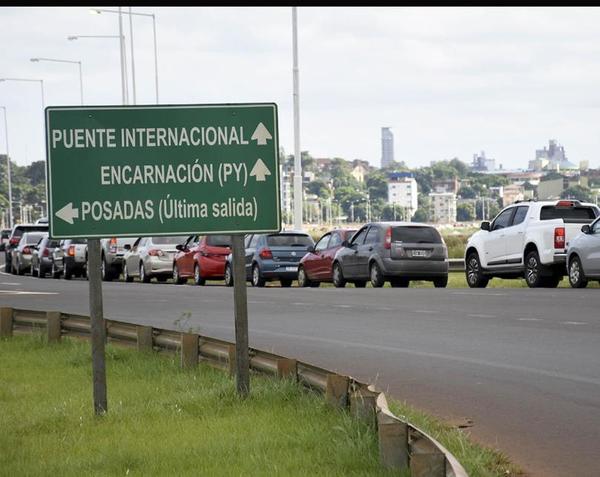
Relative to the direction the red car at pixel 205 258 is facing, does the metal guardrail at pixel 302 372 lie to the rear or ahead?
to the rear

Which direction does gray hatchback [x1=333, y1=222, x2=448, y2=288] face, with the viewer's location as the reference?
facing away from the viewer and to the left of the viewer

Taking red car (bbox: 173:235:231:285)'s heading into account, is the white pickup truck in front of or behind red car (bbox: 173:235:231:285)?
behind

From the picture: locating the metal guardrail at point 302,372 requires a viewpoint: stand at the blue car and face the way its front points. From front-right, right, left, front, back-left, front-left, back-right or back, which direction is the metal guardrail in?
back-left

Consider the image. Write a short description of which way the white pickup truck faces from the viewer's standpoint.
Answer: facing away from the viewer and to the left of the viewer
